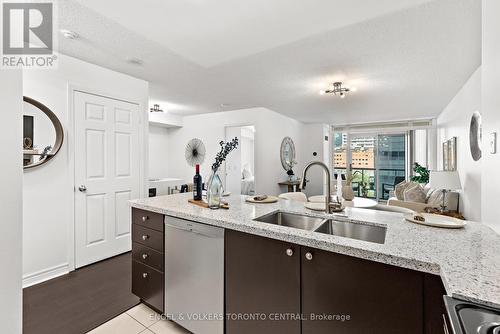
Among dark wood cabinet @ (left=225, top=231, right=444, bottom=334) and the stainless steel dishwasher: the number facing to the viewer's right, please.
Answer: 0

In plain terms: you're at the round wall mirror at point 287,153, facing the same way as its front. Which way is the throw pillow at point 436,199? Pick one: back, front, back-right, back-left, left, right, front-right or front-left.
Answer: front

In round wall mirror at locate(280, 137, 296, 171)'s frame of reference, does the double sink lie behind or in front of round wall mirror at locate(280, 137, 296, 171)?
in front

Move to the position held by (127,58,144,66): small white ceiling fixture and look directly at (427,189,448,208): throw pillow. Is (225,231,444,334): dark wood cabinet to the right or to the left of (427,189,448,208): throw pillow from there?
right

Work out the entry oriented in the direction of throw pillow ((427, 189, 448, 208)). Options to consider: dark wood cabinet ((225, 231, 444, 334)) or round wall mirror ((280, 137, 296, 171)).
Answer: the round wall mirror

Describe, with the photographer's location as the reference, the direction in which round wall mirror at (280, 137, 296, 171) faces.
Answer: facing the viewer and to the right of the viewer

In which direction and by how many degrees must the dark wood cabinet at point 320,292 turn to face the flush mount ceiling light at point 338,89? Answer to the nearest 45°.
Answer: approximately 135° to its right

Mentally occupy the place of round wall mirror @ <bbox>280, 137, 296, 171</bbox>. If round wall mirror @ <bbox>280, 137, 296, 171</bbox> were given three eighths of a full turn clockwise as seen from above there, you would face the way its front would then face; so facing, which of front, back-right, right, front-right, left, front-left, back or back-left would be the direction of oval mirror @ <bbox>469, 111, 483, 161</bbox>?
back-left

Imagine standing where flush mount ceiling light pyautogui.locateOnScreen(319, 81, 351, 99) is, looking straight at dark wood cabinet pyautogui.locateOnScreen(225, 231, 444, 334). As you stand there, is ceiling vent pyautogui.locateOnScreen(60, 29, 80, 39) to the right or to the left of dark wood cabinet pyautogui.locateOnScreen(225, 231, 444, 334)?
right

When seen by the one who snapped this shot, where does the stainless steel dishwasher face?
facing the viewer and to the left of the viewer

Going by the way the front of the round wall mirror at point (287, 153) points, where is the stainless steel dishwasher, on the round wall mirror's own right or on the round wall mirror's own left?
on the round wall mirror's own right

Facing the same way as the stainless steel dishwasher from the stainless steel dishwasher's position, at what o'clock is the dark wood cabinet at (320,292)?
The dark wood cabinet is roughly at 9 o'clock from the stainless steel dishwasher.

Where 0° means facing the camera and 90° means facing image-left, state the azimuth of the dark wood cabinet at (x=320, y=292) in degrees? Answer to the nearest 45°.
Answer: approximately 45°
